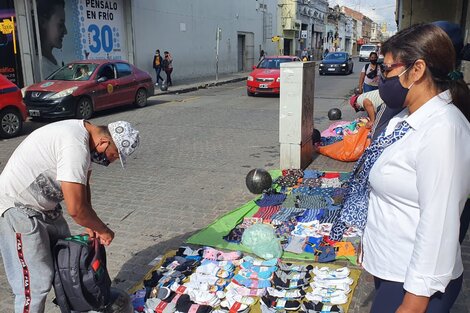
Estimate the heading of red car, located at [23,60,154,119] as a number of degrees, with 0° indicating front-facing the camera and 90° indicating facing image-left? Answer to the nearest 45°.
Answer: approximately 45°

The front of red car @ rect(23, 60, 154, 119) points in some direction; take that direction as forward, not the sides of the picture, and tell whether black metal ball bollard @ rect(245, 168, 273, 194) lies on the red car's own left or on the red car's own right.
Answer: on the red car's own left

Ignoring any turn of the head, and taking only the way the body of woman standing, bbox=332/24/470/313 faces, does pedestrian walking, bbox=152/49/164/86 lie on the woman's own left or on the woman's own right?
on the woman's own right

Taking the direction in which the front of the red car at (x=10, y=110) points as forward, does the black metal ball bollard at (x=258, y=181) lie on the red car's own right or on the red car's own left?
on the red car's own left

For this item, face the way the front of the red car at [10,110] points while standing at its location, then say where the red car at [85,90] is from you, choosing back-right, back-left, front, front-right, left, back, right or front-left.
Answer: back-right

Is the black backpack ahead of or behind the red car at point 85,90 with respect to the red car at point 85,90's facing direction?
ahead

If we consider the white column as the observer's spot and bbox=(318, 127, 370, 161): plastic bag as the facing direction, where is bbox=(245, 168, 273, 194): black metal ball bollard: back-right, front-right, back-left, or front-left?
back-right

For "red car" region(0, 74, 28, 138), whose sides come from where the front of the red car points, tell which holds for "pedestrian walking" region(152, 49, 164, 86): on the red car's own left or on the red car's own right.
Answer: on the red car's own right

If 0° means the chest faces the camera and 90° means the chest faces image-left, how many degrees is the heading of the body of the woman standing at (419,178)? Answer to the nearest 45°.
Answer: approximately 90°

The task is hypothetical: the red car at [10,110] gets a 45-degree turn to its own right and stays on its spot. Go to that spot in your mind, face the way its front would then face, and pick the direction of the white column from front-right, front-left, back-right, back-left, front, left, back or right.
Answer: back

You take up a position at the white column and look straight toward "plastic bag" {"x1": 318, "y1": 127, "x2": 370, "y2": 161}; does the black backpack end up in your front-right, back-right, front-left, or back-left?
back-right

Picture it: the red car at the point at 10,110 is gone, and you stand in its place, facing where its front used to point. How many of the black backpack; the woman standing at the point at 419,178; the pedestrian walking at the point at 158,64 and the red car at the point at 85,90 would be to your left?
2

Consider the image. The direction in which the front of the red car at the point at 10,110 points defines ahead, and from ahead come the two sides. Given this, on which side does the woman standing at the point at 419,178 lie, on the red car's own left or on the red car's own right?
on the red car's own left

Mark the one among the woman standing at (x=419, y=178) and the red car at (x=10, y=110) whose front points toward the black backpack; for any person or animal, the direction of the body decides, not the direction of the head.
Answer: the woman standing

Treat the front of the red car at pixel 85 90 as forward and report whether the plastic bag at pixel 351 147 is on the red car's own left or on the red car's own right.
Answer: on the red car's own left

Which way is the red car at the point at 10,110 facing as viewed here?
to the viewer's left
